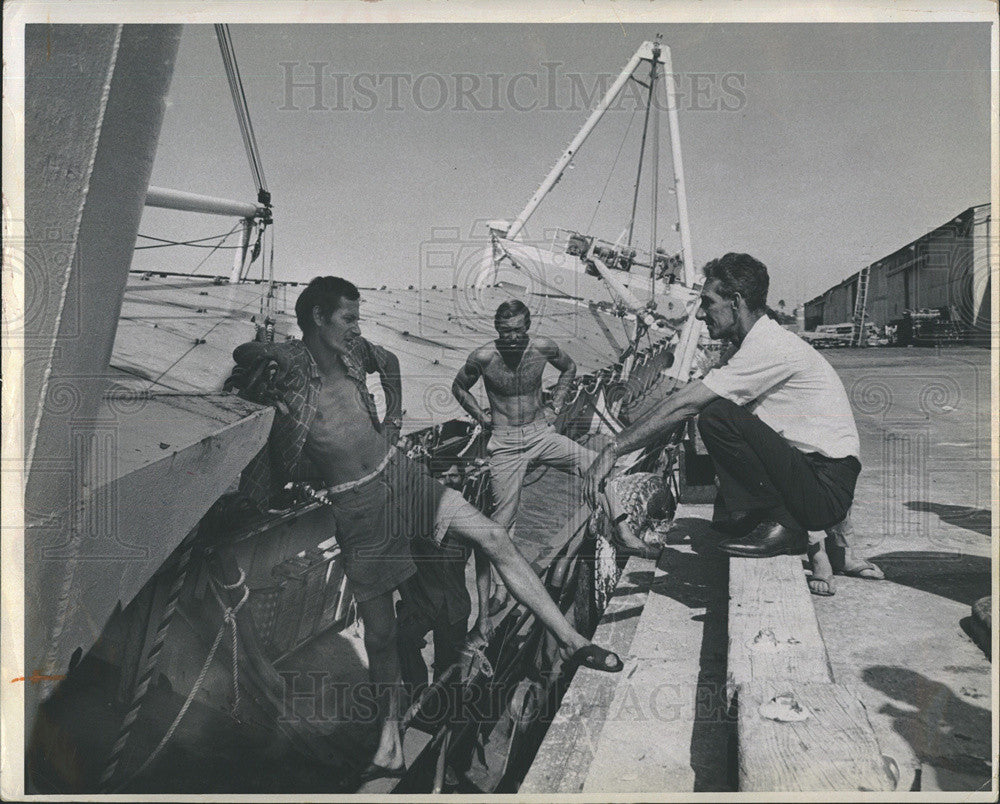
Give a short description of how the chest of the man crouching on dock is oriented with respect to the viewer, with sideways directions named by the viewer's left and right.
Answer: facing to the left of the viewer

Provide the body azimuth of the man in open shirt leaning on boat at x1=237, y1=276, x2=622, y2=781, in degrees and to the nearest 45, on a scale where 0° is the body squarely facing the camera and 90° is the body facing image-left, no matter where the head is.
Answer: approximately 315°

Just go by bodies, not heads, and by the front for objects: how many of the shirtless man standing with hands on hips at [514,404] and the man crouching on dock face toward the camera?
1

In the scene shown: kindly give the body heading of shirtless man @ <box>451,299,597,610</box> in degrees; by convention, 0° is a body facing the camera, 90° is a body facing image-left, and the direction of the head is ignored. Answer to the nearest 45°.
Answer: approximately 0°

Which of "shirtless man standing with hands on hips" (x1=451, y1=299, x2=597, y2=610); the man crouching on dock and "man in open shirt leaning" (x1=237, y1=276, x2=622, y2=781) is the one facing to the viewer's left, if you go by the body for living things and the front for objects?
the man crouching on dock

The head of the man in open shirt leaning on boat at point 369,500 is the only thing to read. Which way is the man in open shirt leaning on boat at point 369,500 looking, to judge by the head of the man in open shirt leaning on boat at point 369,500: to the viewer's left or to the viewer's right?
to the viewer's right

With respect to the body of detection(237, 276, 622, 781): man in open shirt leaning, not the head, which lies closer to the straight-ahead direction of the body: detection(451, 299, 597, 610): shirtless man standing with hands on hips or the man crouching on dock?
the man crouching on dock

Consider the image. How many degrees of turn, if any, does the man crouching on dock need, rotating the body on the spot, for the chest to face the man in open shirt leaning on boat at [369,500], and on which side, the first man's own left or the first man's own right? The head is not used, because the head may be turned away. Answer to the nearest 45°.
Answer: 0° — they already face them

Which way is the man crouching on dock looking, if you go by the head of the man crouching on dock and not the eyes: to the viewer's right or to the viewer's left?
to the viewer's left

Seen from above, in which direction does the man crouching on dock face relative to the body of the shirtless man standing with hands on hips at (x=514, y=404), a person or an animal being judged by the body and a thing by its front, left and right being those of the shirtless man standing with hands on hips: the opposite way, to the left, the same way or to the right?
to the right
